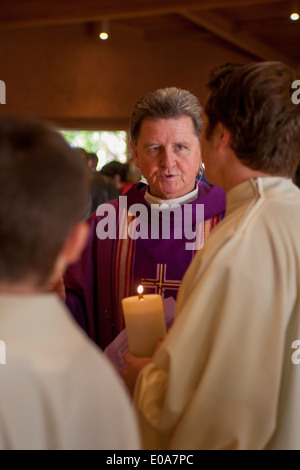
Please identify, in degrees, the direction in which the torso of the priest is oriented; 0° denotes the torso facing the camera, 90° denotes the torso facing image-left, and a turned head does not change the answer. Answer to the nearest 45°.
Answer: approximately 0°

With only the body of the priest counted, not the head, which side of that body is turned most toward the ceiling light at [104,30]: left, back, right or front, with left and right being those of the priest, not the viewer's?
back
